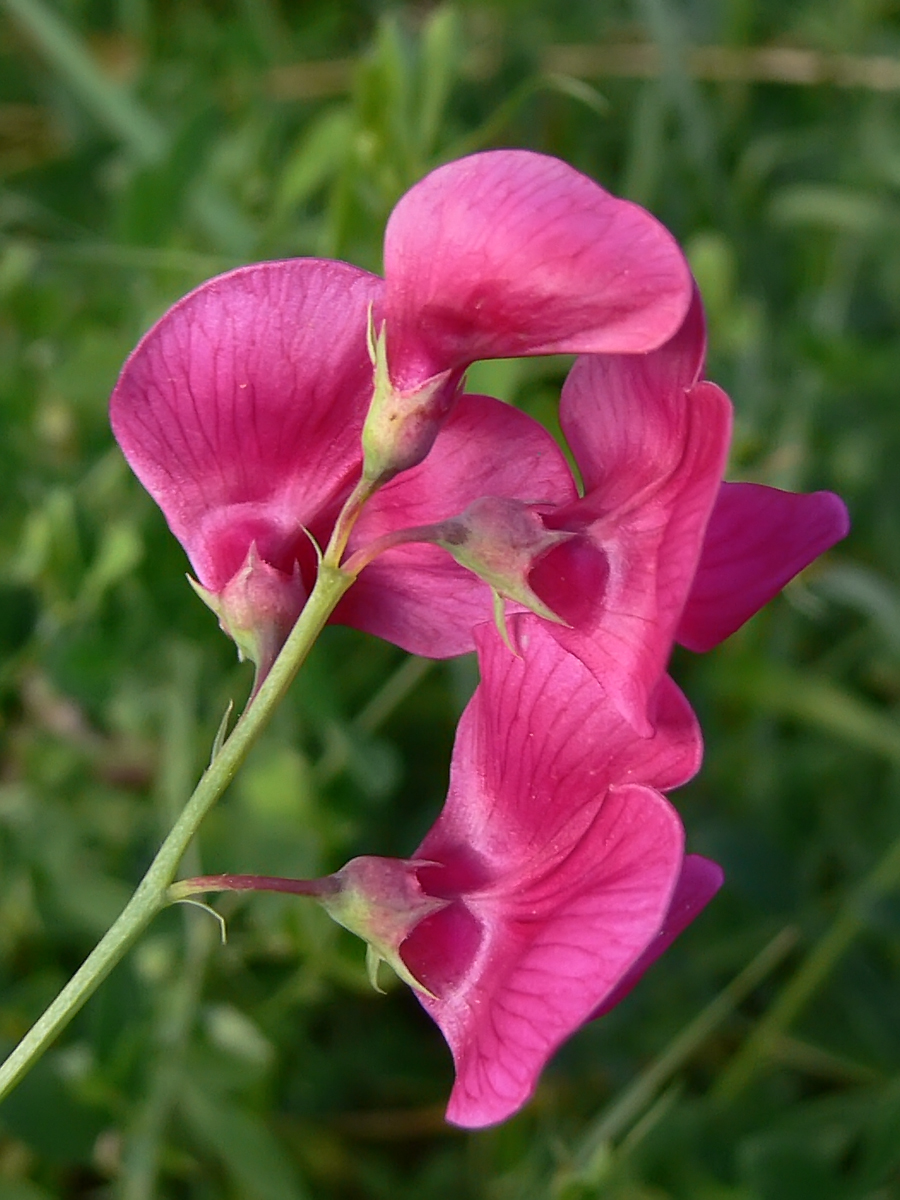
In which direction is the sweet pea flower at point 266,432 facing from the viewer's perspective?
away from the camera

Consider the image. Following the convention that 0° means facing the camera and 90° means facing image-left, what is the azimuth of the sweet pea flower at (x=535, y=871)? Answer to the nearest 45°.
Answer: approximately 225°

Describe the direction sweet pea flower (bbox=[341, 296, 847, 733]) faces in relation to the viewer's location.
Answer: facing away from the viewer and to the right of the viewer
